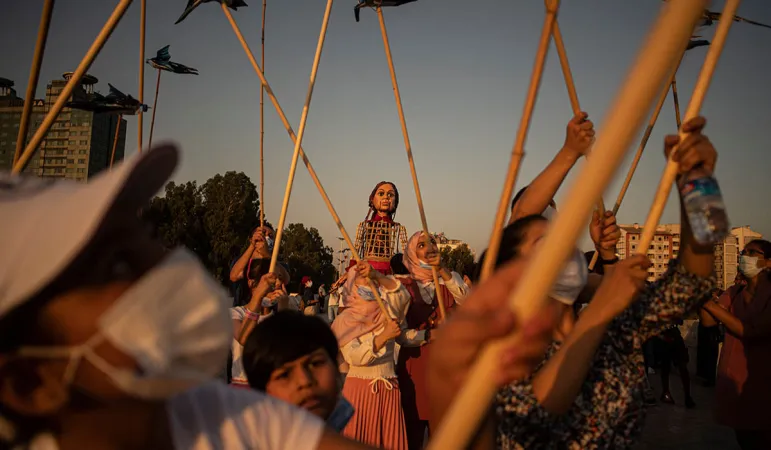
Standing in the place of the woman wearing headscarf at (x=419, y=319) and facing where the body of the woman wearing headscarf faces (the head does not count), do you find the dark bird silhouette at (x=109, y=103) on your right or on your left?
on your right

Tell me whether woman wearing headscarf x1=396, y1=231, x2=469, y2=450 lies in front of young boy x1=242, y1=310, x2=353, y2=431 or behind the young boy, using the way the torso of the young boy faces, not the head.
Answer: behind

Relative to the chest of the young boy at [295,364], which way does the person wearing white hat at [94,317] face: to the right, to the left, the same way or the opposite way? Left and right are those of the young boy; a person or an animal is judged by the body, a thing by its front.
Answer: to the left

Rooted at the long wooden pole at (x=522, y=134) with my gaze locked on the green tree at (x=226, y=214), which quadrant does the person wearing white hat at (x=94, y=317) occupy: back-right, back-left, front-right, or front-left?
back-left

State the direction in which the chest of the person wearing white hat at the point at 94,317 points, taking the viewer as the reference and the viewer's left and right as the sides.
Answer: facing to the right of the viewer

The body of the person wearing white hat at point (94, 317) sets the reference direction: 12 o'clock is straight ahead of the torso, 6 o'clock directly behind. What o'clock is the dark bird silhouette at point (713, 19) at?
The dark bird silhouette is roughly at 11 o'clock from the person wearing white hat.

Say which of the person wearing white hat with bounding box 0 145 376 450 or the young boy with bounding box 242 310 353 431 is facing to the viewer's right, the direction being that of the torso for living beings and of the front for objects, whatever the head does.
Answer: the person wearing white hat
